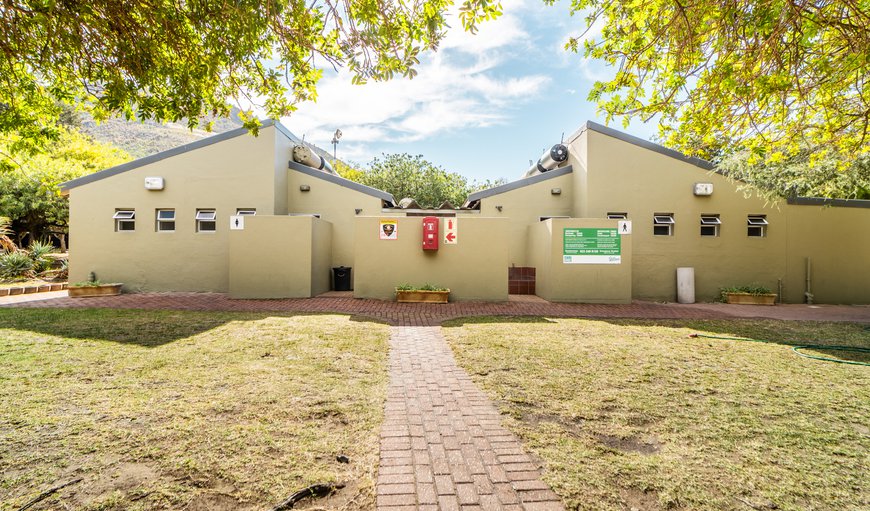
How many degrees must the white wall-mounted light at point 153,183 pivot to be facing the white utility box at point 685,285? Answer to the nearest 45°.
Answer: approximately 45° to its left

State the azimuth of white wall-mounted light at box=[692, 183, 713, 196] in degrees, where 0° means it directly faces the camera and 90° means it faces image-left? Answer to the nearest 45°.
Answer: approximately 0°

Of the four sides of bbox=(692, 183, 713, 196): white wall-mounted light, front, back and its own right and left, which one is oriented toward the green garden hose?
front

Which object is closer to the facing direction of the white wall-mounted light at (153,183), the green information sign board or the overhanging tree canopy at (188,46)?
the overhanging tree canopy

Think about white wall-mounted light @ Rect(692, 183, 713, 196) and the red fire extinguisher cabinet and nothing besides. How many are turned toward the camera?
2

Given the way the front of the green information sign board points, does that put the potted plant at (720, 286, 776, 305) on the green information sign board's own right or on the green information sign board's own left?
on the green information sign board's own left

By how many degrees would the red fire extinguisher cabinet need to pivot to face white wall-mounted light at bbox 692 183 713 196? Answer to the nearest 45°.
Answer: approximately 90° to its left
